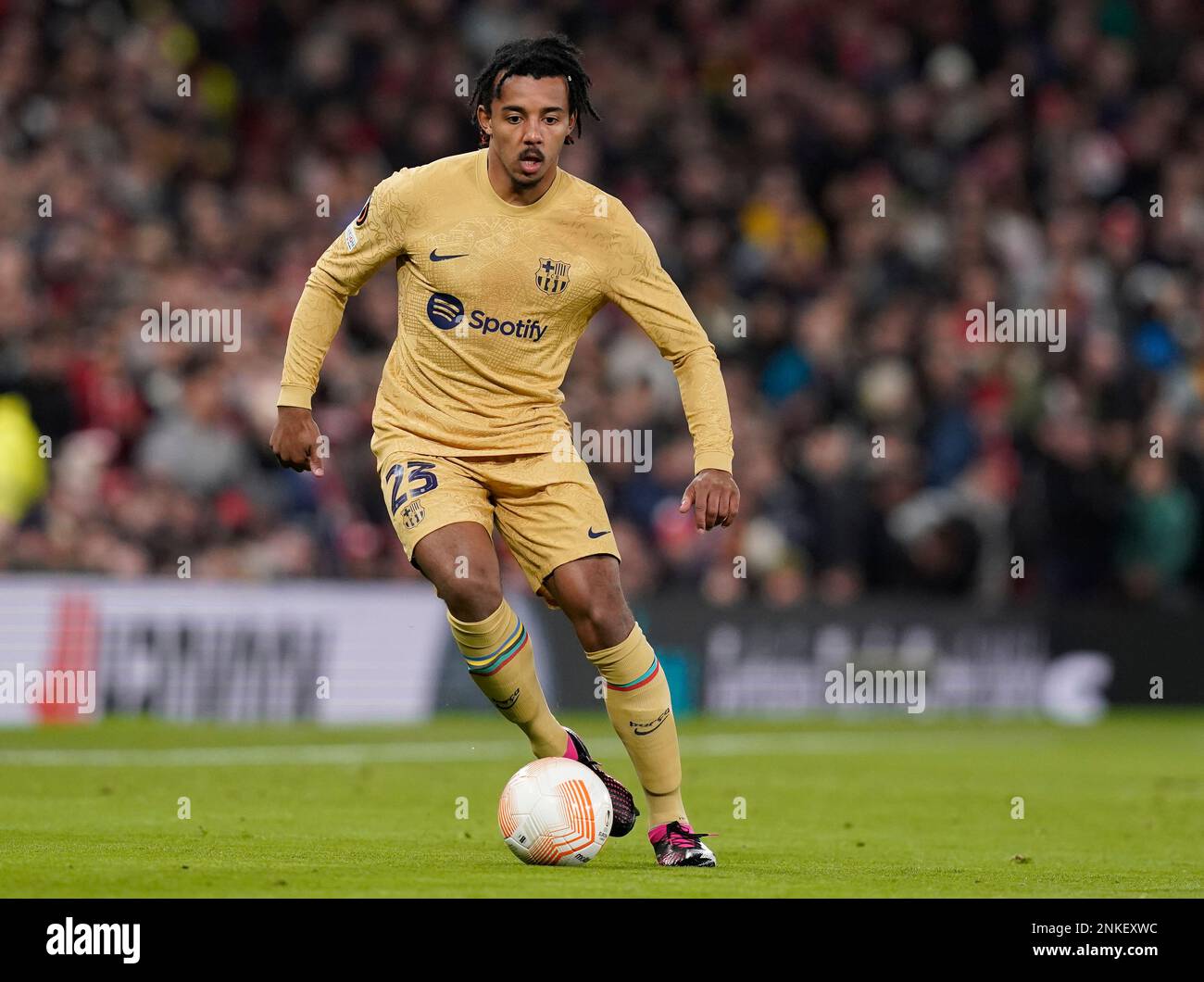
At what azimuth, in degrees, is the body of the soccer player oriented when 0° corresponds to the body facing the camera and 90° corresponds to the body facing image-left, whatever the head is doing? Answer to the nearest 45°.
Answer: approximately 0°
